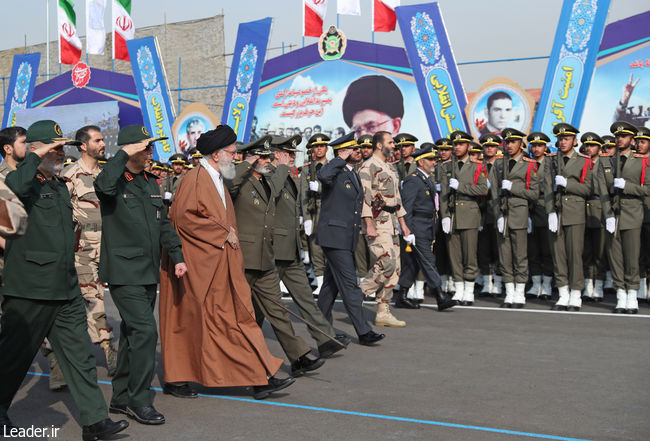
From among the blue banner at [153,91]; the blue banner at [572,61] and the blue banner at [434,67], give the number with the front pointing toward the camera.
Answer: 3

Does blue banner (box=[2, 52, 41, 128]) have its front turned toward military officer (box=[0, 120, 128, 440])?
yes

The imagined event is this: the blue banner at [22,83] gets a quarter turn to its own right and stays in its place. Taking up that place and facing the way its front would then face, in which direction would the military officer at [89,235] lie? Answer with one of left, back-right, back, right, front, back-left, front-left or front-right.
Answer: left

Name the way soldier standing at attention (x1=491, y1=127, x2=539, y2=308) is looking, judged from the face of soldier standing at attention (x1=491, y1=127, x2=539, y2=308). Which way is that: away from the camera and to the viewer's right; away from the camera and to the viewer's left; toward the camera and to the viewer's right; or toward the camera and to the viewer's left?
toward the camera and to the viewer's left

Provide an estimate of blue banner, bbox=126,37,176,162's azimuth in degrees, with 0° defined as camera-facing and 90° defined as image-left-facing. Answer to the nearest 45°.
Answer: approximately 0°

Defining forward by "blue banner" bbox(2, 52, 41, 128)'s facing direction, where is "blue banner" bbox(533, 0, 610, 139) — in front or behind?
in front

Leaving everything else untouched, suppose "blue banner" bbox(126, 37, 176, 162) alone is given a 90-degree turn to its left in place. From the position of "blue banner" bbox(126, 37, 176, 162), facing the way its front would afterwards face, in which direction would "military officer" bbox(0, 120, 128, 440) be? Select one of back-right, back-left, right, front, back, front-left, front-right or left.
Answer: right

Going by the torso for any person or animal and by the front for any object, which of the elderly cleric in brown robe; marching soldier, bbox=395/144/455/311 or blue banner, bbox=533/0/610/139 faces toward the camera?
the blue banner
